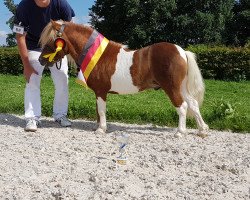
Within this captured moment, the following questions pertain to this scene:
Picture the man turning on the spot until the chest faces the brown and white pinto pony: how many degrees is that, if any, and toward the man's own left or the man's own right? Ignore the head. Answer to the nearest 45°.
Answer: approximately 45° to the man's own left

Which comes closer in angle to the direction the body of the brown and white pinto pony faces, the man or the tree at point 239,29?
the man

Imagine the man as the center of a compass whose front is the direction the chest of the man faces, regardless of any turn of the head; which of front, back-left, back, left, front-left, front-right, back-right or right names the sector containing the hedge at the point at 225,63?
back-left

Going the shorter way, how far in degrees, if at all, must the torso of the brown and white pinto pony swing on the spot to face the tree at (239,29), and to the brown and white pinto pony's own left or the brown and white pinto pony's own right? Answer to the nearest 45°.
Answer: approximately 90° to the brown and white pinto pony's own right

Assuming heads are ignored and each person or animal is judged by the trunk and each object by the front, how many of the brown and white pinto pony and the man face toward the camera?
1

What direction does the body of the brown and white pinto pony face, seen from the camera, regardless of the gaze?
to the viewer's left

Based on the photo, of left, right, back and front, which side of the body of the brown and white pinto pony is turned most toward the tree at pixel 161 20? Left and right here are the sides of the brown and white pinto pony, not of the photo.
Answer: right

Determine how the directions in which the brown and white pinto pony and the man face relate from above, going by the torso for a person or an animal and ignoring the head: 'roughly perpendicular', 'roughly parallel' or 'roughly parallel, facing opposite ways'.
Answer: roughly perpendicular

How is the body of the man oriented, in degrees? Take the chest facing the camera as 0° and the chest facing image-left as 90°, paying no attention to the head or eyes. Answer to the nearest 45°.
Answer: approximately 0°

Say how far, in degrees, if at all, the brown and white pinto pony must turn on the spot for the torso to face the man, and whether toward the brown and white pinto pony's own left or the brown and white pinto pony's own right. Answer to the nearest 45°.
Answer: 0° — it already faces them
